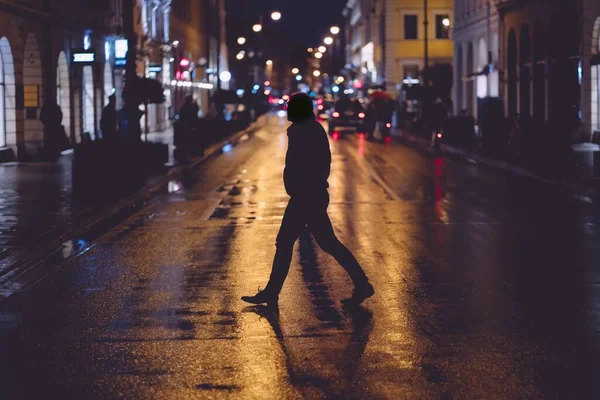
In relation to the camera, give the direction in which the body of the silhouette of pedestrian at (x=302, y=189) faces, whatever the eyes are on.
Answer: to the viewer's left
